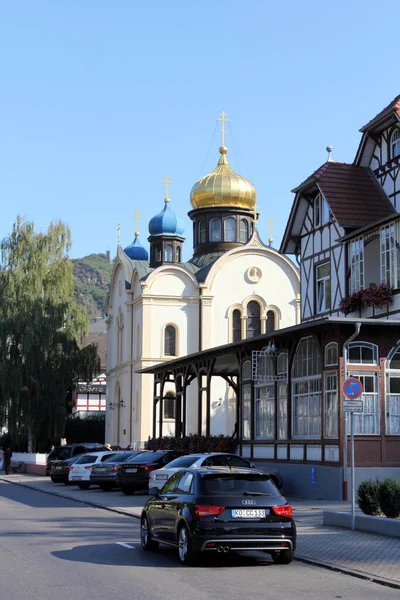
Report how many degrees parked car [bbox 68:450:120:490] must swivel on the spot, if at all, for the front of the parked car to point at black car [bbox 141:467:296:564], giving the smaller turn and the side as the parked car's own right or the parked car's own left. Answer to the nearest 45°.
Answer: approximately 135° to the parked car's own right

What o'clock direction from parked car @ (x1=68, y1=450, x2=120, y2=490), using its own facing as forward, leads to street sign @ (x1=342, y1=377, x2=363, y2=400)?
The street sign is roughly at 4 o'clock from the parked car.

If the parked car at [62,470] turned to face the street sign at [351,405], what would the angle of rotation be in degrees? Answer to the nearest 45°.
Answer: approximately 135° to its right

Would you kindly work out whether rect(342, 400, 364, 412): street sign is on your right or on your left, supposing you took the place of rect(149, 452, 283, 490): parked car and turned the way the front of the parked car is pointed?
on your right

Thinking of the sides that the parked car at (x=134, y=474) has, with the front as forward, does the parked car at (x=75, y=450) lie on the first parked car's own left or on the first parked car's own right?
on the first parked car's own left

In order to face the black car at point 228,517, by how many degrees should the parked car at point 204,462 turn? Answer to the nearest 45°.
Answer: approximately 135° to its right

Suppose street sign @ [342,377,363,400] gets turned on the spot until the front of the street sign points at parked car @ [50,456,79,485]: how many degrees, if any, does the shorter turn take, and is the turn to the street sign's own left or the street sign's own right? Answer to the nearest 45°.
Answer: approximately 135° to the street sign's own right

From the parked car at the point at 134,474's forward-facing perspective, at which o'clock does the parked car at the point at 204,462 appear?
the parked car at the point at 204,462 is roughly at 4 o'clock from the parked car at the point at 134,474.
